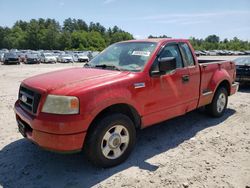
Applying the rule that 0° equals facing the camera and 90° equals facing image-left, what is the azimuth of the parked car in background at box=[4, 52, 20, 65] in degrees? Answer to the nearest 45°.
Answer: approximately 315°

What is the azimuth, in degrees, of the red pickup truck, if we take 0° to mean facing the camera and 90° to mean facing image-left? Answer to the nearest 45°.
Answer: approximately 45°

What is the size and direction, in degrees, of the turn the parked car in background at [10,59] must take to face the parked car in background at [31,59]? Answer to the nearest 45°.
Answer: approximately 90° to its left

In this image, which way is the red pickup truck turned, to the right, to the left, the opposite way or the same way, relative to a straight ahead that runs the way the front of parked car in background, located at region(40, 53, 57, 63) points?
to the right

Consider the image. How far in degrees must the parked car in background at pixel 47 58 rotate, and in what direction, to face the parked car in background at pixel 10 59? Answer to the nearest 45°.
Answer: approximately 90° to its right

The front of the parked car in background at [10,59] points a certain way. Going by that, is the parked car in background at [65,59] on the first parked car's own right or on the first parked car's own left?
on the first parked car's own left

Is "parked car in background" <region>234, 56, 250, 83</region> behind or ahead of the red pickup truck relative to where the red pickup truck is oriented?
behind

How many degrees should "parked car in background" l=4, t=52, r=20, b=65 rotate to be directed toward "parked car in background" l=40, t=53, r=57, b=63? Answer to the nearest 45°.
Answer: approximately 90° to its left

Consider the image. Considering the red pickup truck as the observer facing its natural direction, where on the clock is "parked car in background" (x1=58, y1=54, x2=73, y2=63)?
The parked car in background is roughly at 4 o'clock from the red pickup truck.

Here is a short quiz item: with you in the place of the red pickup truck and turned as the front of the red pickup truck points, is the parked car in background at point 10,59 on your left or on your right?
on your right
